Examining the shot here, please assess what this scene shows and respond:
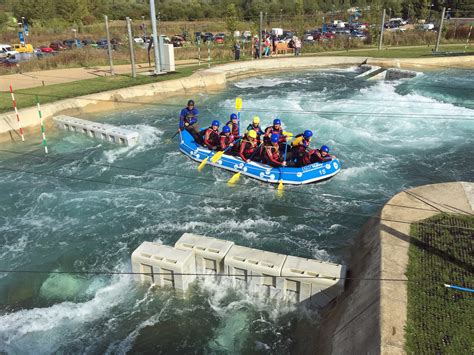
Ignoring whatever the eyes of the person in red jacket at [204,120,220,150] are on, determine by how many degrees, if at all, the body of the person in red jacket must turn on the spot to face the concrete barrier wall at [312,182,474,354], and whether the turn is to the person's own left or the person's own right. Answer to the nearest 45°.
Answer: approximately 45° to the person's own right

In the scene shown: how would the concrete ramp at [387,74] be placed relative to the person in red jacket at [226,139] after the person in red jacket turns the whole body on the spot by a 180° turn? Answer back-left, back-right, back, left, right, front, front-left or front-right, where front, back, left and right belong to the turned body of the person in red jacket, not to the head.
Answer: right

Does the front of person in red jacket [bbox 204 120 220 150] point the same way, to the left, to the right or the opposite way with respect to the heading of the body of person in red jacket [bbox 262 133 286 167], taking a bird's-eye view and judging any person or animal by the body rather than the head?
the same way

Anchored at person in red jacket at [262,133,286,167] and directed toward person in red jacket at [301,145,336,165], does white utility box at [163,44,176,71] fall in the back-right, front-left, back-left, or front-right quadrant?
back-left

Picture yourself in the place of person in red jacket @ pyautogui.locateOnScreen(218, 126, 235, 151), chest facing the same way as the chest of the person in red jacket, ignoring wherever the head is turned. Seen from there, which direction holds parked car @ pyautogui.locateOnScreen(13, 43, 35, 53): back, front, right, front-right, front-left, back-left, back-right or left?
back

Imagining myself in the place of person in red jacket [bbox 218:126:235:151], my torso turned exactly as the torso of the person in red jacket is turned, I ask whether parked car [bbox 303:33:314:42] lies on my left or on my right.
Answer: on my left

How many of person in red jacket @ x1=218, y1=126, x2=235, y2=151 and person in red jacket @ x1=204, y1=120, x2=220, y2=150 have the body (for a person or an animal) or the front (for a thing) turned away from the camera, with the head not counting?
0

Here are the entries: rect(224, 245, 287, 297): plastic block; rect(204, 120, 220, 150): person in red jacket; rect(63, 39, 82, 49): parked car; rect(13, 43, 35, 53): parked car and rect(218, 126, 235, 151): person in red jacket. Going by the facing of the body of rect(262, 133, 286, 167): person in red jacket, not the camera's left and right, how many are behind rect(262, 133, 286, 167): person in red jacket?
4

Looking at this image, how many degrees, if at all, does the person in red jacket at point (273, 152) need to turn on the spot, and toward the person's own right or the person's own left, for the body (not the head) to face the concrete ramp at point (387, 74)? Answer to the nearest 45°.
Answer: approximately 90° to the person's own left

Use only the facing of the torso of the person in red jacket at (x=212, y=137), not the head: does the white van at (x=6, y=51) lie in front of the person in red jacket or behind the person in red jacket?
behind

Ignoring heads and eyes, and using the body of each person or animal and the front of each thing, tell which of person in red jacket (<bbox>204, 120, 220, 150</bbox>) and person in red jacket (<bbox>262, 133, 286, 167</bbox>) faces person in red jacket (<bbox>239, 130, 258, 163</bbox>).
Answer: person in red jacket (<bbox>204, 120, 220, 150</bbox>)

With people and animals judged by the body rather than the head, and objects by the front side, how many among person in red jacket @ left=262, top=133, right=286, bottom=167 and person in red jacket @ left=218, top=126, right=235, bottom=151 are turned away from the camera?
0

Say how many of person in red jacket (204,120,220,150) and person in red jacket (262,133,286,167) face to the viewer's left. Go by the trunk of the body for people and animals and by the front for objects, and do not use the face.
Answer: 0

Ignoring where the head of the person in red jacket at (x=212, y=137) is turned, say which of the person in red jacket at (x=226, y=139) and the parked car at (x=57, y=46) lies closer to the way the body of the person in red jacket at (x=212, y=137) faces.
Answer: the person in red jacket

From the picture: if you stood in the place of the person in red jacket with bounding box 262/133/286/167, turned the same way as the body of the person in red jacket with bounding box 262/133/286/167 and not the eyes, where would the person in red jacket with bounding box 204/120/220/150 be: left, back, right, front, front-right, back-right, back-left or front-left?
back

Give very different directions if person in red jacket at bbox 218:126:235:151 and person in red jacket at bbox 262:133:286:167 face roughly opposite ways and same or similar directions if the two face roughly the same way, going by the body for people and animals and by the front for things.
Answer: same or similar directions

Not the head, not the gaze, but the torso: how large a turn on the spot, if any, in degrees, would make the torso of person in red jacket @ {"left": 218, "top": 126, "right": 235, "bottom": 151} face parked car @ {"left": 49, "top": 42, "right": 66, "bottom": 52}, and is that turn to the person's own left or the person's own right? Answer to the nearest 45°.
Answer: approximately 180°

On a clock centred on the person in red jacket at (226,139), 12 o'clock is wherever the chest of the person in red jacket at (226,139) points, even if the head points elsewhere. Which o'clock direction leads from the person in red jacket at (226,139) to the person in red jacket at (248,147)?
the person in red jacket at (248,147) is roughly at 12 o'clock from the person in red jacket at (226,139).

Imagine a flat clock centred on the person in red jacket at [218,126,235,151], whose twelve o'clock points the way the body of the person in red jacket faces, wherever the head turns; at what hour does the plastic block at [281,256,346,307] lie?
The plastic block is roughly at 1 o'clock from the person in red jacket.
